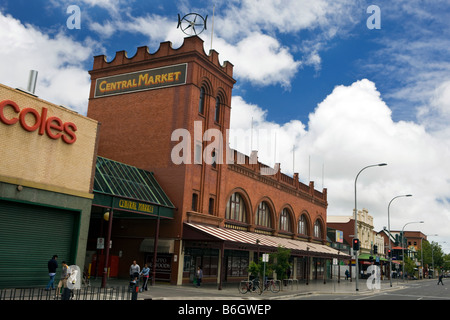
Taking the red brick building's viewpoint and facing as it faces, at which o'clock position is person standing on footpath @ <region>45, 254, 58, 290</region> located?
The person standing on footpath is roughly at 2 o'clock from the red brick building.

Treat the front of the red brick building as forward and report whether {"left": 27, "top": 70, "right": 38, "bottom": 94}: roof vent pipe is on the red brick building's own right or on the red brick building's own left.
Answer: on the red brick building's own right

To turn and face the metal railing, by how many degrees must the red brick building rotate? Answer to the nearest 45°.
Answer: approximately 45° to its right

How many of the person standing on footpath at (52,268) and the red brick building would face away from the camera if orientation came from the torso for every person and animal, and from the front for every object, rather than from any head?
0
